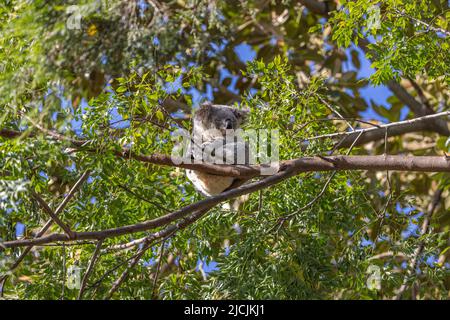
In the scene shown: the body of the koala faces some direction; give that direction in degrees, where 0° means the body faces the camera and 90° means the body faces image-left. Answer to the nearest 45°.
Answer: approximately 315°
